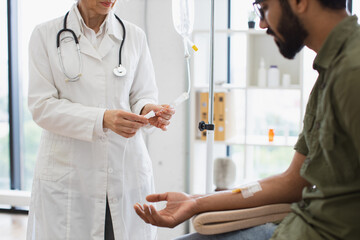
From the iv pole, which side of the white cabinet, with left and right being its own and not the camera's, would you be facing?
front

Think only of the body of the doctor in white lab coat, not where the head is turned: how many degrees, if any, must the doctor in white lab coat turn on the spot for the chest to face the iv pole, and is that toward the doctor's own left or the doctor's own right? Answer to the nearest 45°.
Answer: approximately 90° to the doctor's own left

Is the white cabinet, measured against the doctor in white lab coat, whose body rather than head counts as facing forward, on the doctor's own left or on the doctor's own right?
on the doctor's own left

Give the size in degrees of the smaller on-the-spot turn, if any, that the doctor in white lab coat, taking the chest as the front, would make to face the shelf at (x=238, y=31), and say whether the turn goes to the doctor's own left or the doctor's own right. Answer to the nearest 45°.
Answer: approximately 90° to the doctor's own left

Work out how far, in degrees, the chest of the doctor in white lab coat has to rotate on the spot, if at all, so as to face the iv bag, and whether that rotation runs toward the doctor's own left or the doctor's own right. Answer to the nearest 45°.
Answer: approximately 90° to the doctor's own left

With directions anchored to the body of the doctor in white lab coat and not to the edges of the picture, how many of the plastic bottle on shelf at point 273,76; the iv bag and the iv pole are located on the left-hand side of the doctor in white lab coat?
3

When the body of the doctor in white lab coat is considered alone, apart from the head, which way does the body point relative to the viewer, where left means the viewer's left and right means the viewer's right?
facing the viewer and to the right of the viewer

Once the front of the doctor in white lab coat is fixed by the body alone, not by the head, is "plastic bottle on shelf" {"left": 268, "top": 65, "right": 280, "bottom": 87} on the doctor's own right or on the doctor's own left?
on the doctor's own left

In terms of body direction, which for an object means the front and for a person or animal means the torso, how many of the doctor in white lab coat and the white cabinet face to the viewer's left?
0

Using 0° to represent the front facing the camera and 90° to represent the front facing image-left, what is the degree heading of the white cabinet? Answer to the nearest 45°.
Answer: approximately 0°
